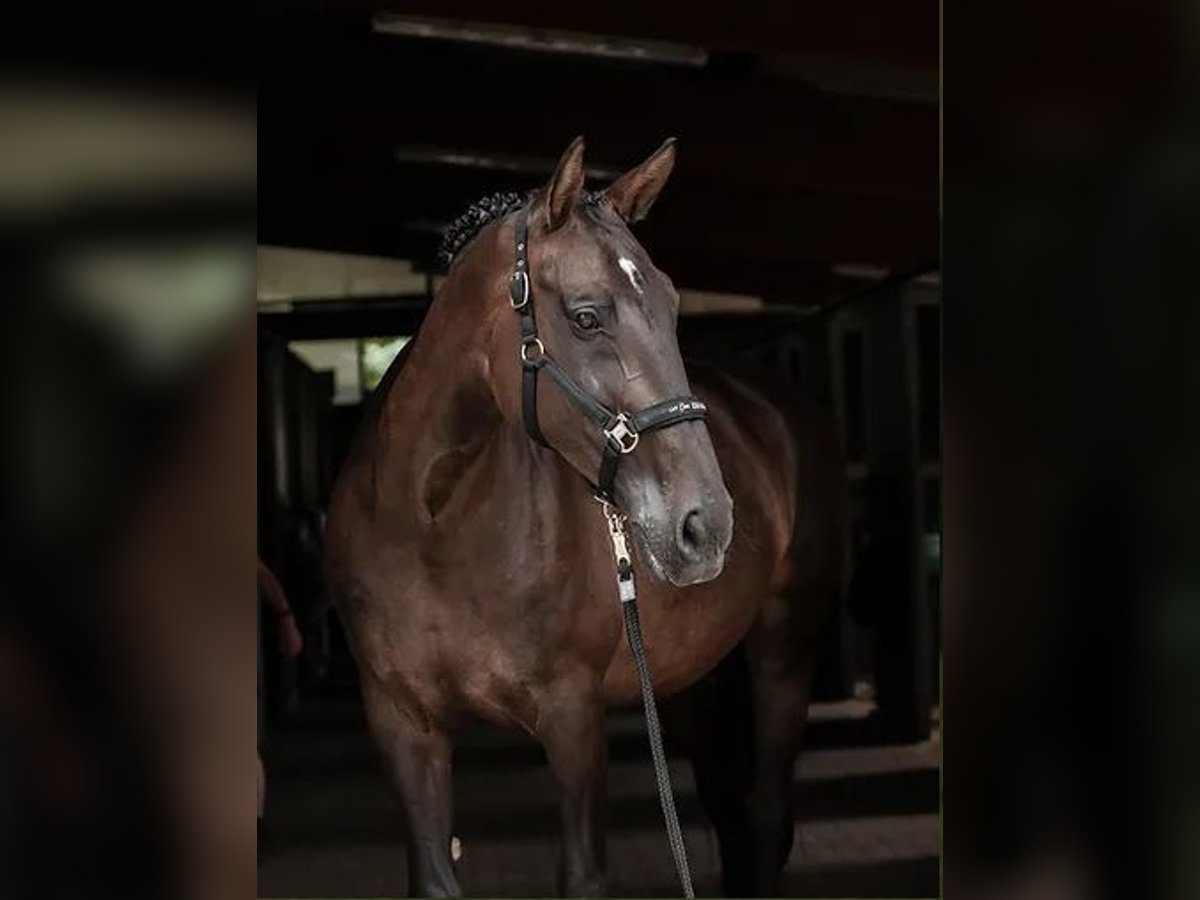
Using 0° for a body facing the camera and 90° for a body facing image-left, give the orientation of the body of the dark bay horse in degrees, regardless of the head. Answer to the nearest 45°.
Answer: approximately 45°
